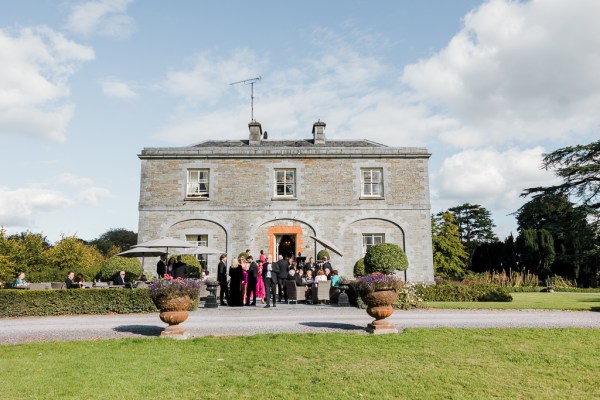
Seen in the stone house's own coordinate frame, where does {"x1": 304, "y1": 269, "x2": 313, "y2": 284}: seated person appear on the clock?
The seated person is roughly at 12 o'clock from the stone house.

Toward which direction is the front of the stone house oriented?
toward the camera

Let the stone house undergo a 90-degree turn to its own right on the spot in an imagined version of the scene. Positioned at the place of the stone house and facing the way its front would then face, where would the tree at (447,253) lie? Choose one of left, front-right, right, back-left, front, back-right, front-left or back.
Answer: back-right

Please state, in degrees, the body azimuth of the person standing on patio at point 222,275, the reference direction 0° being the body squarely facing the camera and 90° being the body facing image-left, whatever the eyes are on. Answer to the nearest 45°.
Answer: approximately 270°

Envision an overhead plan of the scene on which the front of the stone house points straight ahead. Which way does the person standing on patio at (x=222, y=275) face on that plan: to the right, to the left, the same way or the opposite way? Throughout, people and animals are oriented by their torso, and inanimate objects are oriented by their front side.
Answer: to the left

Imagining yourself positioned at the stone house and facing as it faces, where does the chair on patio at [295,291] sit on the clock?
The chair on patio is roughly at 12 o'clock from the stone house.

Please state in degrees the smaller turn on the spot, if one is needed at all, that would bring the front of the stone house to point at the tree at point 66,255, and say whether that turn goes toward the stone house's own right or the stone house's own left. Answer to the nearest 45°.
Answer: approximately 90° to the stone house's own right

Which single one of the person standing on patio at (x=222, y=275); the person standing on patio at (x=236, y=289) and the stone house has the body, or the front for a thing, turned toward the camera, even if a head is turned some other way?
the stone house
